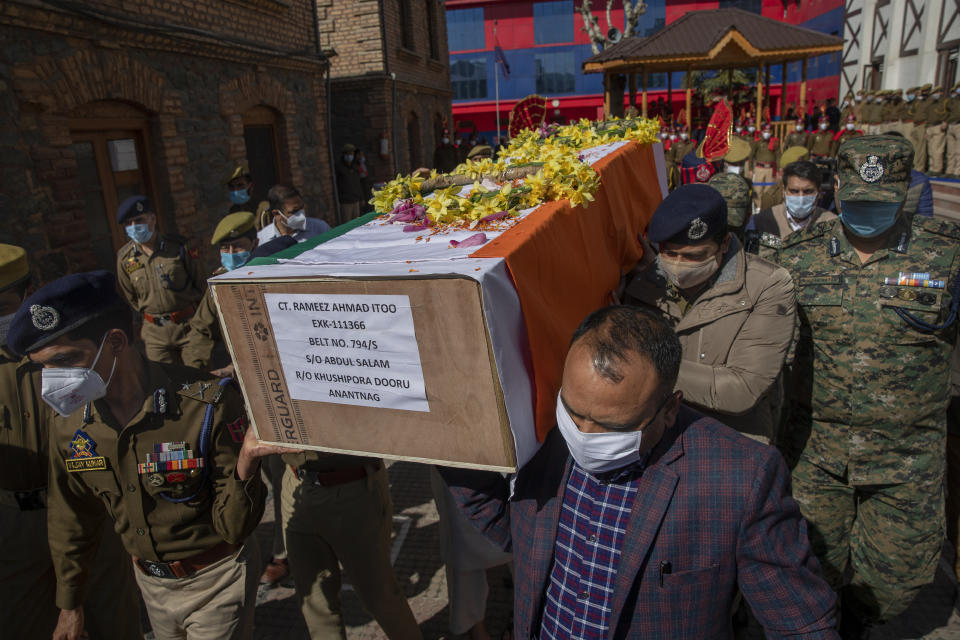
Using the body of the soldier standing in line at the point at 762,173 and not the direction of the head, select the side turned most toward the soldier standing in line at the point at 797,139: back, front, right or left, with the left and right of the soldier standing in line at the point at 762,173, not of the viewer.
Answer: back

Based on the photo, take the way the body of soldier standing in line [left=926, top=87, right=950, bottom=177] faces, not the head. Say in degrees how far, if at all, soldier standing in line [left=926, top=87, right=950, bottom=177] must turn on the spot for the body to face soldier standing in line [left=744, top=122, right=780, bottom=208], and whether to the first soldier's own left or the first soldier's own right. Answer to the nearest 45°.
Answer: approximately 45° to the first soldier's own left

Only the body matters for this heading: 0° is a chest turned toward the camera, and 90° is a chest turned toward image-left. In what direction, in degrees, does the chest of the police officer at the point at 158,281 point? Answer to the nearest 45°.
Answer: approximately 0°

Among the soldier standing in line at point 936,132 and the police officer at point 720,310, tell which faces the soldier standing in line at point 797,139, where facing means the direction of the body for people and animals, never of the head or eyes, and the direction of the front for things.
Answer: the soldier standing in line at point 936,132

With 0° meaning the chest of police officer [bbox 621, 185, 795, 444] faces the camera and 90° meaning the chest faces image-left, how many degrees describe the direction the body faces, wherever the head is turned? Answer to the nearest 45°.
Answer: approximately 45°

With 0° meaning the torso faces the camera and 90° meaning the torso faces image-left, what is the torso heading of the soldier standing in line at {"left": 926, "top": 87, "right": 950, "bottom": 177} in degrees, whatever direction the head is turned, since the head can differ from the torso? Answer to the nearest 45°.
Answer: approximately 45°

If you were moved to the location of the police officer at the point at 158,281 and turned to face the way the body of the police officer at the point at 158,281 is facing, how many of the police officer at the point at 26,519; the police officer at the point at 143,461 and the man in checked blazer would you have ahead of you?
3

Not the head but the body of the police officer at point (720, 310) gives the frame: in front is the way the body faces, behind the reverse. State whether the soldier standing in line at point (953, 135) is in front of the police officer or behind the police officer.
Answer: behind

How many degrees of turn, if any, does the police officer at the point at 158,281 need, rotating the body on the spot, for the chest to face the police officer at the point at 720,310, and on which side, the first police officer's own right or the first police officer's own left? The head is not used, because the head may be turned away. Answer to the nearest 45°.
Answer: approximately 45° to the first police officer's own left

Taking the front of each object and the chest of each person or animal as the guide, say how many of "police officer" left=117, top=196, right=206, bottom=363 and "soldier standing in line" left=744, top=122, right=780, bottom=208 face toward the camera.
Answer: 2
